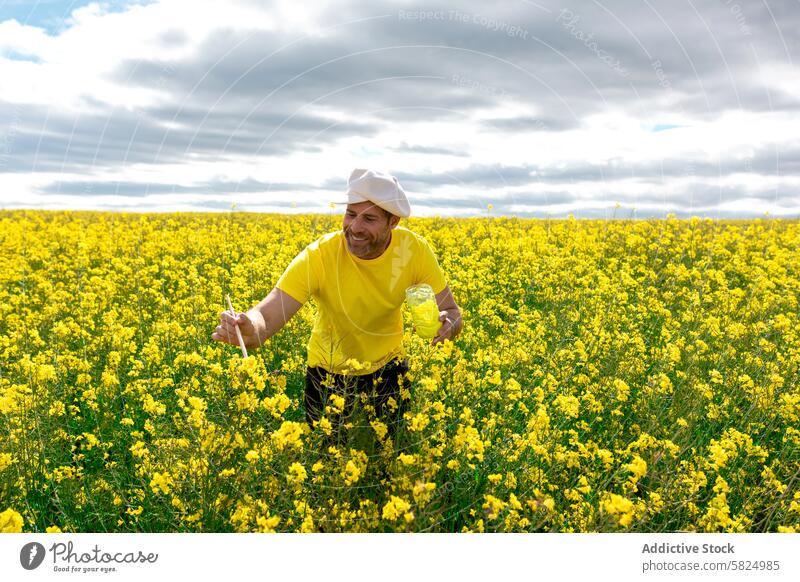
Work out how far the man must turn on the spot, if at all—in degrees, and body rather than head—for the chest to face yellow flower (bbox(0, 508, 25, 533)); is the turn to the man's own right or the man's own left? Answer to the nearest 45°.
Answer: approximately 45° to the man's own right

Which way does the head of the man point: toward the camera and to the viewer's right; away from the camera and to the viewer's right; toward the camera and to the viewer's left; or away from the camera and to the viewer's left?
toward the camera and to the viewer's left

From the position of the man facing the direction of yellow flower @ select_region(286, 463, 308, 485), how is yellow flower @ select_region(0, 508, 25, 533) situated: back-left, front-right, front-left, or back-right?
front-right

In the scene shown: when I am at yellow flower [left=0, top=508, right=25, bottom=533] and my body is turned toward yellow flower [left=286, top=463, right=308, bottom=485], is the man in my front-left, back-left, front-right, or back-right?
front-left

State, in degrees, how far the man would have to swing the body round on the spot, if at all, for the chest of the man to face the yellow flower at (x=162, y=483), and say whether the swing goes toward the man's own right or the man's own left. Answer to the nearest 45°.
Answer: approximately 45° to the man's own right

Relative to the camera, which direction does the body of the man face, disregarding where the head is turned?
toward the camera

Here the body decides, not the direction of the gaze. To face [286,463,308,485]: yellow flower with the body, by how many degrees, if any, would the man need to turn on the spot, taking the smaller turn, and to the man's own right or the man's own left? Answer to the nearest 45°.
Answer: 0° — they already face it
